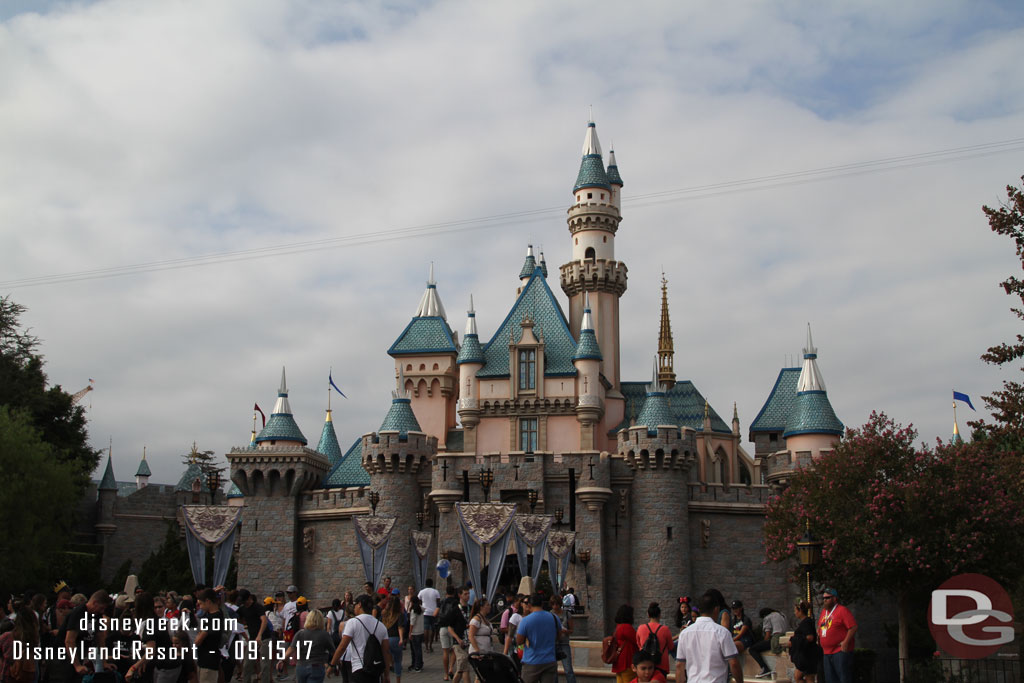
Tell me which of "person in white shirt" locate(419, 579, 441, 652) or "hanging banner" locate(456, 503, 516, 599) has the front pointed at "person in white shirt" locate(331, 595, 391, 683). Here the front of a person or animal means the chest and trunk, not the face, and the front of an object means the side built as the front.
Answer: the hanging banner

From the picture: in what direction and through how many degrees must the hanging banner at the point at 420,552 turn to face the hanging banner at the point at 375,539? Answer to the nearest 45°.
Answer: approximately 90° to its right

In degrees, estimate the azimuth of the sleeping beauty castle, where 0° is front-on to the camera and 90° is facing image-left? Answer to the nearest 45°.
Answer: approximately 0°

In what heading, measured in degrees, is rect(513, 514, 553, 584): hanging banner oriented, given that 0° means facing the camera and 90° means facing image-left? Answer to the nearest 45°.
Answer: approximately 0°

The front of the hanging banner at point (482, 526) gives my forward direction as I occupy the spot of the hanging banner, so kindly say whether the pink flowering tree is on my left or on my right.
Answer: on my left

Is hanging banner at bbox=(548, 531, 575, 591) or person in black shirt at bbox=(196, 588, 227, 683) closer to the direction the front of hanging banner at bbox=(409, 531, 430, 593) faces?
the person in black shirt

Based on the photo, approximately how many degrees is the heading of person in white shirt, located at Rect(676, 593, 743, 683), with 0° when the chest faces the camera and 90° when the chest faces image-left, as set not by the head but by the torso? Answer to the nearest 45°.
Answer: approximately 180°

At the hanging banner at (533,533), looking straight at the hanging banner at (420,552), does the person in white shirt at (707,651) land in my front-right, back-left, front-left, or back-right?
back-left

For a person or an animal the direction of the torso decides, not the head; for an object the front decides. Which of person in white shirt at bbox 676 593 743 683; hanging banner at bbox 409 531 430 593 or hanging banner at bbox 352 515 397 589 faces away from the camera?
the person in white shirt

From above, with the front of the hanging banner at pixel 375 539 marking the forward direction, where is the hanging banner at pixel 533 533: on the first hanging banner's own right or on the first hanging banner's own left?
on the first hanging banner's own left
